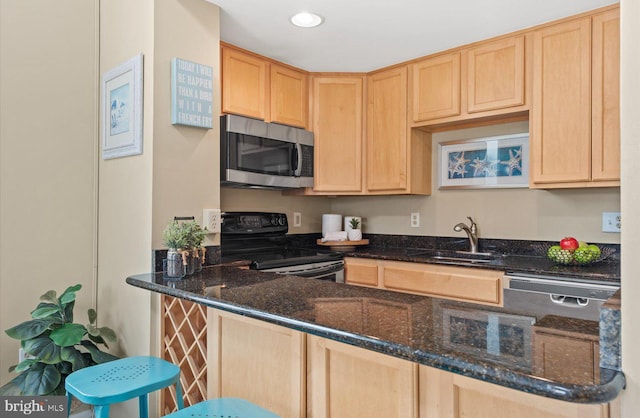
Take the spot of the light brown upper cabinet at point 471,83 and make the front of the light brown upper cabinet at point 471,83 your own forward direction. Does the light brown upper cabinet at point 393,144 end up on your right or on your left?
on your right

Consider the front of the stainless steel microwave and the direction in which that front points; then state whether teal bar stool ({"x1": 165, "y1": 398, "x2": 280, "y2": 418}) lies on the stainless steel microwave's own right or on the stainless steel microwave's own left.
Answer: on the stainless steel microwave's own right

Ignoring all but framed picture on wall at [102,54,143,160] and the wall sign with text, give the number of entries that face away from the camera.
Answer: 0

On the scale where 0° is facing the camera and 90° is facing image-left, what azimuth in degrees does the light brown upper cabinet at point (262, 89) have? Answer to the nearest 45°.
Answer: approximately 315°

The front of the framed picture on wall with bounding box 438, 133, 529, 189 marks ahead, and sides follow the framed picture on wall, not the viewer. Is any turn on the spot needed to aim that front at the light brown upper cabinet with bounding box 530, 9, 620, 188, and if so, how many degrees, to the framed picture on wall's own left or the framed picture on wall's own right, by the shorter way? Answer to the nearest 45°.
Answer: approximately 90° to the framed picture on wall's own left

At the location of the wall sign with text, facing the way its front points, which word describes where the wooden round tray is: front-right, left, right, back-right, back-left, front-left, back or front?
left

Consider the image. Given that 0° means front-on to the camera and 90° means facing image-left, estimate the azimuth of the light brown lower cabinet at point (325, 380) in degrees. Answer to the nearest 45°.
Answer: approximately 45°

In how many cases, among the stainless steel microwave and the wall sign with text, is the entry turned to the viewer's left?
0

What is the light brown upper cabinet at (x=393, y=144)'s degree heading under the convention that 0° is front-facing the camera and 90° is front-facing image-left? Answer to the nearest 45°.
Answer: approximately 45°

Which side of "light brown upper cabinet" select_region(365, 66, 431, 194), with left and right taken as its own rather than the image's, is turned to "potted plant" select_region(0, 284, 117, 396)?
front

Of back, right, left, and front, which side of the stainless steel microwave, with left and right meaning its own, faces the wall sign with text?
right
